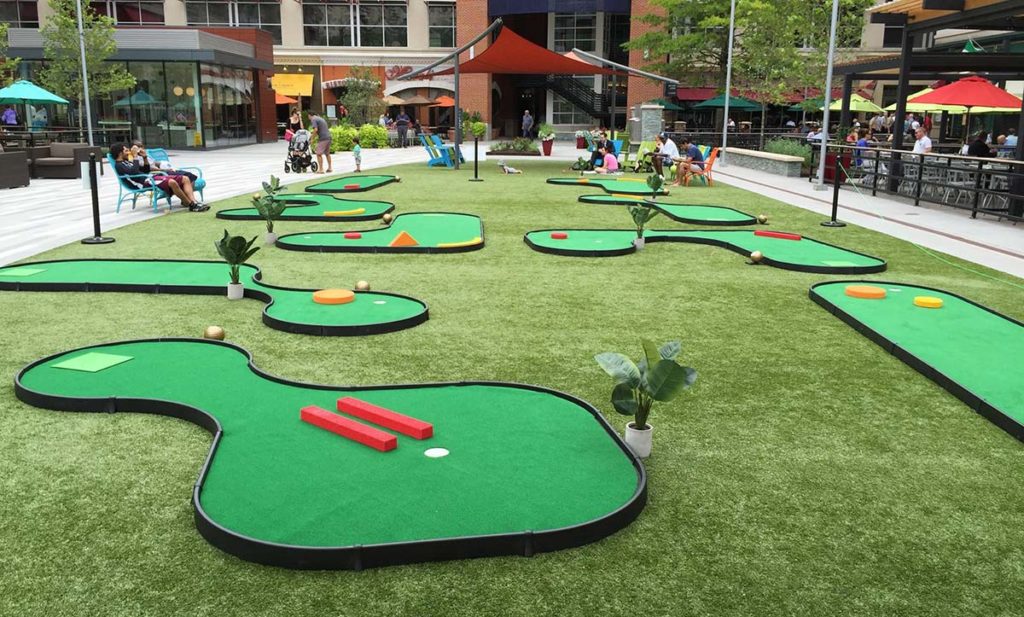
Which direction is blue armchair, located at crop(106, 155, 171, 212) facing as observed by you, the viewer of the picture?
facing to the right of the viewer

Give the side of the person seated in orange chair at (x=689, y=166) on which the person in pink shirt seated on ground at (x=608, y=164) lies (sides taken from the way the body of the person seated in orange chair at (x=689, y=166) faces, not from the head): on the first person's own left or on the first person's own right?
on the first person's own right

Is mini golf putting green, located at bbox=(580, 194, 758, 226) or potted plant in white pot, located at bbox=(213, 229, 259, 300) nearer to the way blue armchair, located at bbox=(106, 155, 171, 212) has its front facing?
the mini golf putting green

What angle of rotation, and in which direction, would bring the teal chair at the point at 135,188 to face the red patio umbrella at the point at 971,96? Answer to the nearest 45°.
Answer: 0° — it already faces it

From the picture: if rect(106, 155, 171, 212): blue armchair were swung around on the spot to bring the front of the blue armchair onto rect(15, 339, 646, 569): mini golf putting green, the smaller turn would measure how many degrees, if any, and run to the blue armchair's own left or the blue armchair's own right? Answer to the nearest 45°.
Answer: approximately 90° to the blue armchair's own right

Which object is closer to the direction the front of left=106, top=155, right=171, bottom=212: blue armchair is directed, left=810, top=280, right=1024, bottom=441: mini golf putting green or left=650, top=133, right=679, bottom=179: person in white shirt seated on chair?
the person in white shirt seated on chair

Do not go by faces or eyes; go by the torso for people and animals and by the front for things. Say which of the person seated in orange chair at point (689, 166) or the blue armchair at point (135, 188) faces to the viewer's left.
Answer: the person seated in orange chair

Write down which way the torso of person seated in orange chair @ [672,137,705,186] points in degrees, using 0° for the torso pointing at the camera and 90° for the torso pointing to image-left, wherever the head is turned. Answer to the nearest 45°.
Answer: approximately 90°

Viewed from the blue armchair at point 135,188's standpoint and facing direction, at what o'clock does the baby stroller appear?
The baby stroller is roughly at 10 o'clock from the blue armchair.

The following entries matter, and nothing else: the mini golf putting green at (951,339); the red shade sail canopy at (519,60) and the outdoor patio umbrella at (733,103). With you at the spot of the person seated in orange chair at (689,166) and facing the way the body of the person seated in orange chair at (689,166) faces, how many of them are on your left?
1

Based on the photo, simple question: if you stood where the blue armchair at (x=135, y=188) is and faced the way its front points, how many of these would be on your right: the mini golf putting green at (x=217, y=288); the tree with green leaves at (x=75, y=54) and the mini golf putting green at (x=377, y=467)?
2

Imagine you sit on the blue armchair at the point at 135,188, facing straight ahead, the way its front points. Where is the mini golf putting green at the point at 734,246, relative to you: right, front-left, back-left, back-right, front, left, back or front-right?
front-right

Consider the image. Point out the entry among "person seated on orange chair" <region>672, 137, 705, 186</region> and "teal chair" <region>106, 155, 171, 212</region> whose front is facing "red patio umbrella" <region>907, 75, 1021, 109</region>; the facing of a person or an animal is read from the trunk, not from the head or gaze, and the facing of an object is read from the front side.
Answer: the teal chair

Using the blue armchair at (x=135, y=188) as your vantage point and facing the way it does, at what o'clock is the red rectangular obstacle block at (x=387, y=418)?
The red rectangular obstacle block is roughly at 3 o'clock from the blue armchair.

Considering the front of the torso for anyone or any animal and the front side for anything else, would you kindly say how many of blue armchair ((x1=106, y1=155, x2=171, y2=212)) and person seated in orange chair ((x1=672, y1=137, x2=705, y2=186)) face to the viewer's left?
1

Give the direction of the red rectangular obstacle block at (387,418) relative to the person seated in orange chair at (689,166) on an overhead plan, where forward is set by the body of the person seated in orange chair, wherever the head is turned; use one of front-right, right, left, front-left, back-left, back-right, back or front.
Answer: left

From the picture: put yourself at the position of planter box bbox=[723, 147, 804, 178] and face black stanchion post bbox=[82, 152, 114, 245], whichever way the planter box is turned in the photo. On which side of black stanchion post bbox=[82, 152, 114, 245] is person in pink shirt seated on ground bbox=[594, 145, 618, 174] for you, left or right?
right

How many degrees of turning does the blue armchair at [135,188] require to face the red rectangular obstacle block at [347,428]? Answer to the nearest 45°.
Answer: approximately 90° to its right
